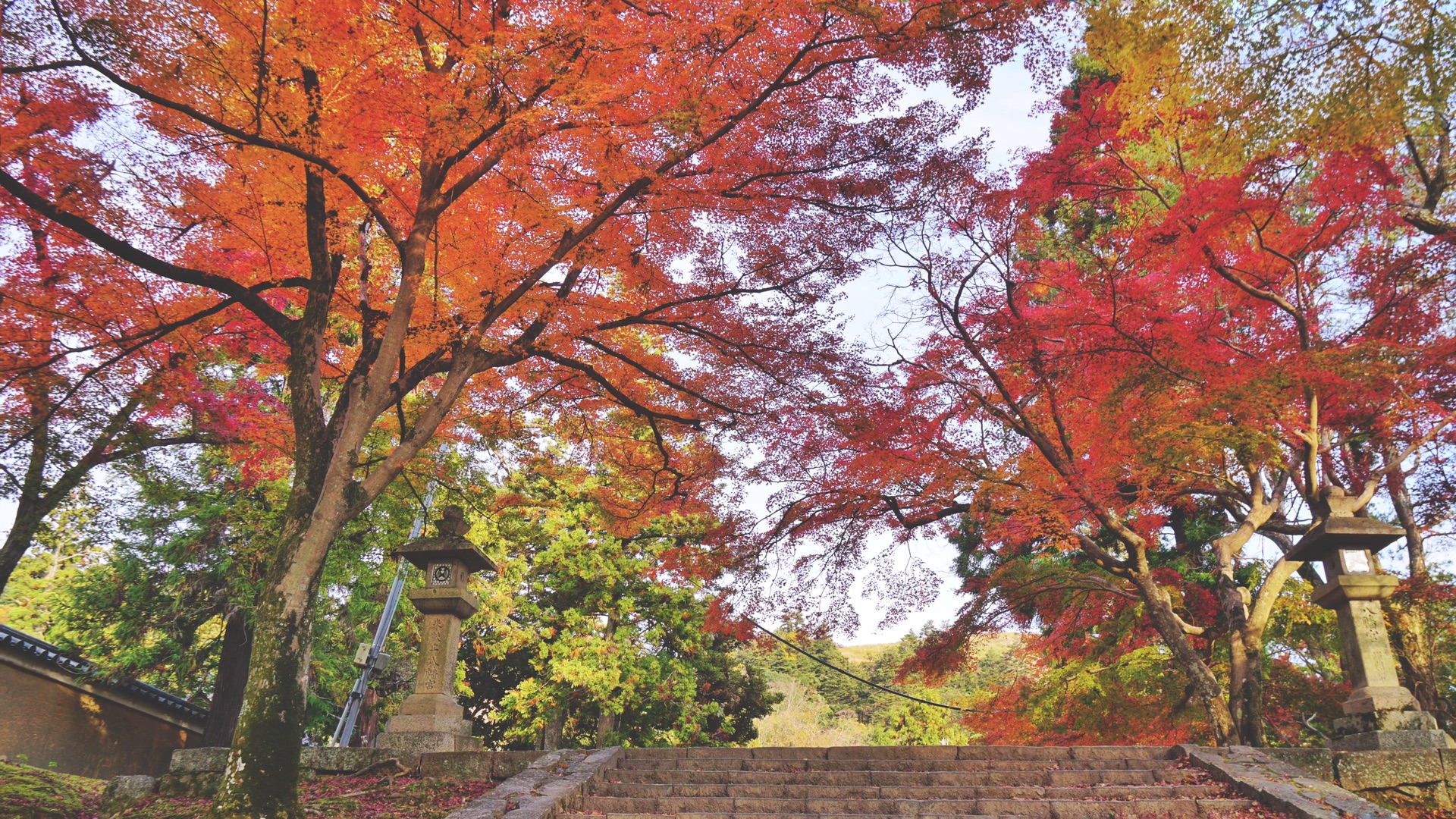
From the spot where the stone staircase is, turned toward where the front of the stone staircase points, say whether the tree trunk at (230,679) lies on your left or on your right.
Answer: on your right

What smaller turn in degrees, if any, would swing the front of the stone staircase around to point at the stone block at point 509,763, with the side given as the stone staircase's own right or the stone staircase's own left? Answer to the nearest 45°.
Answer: approximately 90° to the stone staircase's own right

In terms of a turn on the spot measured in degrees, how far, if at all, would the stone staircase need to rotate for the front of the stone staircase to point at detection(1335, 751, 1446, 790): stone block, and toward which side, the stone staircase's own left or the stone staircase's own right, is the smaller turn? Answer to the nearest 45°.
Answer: approximately 90° to the stone staircase's own left

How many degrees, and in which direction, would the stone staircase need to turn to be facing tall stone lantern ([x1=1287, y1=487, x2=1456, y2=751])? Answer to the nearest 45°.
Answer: approximately 90° to its left

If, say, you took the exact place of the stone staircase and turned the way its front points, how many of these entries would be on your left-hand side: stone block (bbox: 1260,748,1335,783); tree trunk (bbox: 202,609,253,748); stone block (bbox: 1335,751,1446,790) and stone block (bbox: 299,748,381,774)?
2

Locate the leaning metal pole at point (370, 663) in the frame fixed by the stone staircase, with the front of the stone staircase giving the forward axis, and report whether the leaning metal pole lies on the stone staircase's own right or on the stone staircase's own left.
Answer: on the stone staircase's own right

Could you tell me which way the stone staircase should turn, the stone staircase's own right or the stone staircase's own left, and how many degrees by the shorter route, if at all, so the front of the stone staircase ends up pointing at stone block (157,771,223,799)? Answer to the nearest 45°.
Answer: approximately 90° to the stone staircase's own right

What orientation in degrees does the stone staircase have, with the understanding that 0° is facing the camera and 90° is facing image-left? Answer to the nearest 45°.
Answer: approximately 0°

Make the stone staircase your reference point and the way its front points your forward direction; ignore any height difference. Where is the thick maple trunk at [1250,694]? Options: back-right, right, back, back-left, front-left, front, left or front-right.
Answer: back-left

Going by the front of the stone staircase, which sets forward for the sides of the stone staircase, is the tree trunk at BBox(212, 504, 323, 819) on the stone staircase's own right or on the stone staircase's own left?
on the stone staircase's own right
